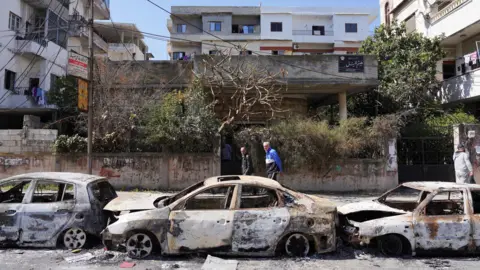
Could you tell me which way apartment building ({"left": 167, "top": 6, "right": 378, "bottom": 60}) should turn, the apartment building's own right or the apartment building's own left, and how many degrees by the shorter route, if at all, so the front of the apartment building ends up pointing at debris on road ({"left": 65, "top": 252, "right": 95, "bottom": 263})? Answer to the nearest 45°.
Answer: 0° — it already faces it

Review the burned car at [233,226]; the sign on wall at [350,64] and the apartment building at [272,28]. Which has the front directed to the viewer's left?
the burned car

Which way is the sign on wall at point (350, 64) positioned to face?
toward the camera

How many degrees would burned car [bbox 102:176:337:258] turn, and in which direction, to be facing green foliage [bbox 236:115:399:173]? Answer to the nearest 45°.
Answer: approximately 135° to its right

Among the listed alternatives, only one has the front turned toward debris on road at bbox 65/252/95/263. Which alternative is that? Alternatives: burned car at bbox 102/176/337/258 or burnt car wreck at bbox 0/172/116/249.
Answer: the burned car

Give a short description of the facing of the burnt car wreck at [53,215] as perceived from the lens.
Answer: facing to the left of the viewer

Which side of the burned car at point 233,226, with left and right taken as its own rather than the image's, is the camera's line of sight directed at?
left

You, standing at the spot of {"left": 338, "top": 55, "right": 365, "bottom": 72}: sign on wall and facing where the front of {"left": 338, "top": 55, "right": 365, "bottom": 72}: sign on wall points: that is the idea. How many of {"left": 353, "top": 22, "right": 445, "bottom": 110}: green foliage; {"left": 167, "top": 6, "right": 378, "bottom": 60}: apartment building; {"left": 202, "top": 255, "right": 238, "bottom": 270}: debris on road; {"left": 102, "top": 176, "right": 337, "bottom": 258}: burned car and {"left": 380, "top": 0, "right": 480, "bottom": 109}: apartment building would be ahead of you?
2

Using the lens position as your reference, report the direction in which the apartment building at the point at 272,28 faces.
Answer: facing the viewer

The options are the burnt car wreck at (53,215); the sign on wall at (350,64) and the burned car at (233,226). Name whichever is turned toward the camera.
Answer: the sign on wall

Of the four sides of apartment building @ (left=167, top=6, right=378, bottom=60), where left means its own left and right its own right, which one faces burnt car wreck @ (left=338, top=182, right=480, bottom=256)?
front

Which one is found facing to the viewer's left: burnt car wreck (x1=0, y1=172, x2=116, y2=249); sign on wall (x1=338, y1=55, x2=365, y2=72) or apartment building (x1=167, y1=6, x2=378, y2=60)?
the burnt car wreck

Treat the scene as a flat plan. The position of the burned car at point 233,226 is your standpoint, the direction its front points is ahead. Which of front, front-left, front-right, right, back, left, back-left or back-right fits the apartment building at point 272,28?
right

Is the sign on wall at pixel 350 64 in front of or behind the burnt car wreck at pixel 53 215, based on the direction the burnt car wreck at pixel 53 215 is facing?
behind

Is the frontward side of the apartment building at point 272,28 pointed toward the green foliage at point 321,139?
yes
